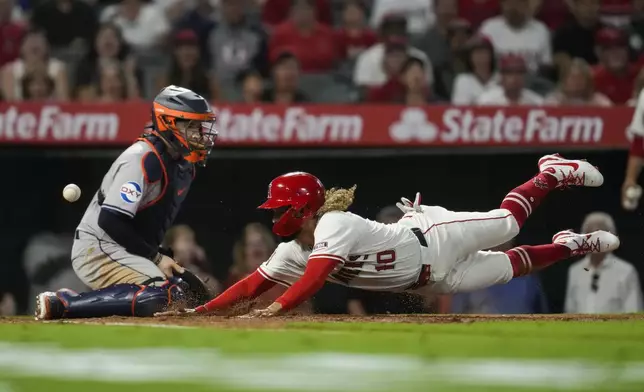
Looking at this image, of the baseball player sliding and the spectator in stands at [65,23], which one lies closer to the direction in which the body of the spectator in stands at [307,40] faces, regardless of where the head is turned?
the baseball player sliding

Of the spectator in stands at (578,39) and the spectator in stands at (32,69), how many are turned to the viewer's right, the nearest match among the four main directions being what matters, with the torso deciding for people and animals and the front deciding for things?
0

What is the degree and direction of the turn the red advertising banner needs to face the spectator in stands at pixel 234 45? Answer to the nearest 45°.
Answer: approximately 135° to its right

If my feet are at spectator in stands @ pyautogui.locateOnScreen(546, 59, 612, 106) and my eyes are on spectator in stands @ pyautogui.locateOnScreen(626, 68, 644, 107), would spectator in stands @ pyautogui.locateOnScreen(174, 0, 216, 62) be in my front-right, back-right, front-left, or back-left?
back-left

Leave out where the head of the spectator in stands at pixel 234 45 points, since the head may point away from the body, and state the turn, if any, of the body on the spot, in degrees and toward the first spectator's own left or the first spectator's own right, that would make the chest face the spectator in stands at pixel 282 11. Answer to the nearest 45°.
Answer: approximately 135° to the first spectator's own left

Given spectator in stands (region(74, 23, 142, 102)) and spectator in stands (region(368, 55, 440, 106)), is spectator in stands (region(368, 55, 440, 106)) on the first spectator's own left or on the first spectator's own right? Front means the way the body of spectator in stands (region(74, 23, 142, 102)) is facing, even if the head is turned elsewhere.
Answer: on the first spectator's own left

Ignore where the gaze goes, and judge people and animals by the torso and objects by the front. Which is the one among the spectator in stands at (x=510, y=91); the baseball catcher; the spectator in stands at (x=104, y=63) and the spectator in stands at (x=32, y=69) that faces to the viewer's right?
the baseball catcher

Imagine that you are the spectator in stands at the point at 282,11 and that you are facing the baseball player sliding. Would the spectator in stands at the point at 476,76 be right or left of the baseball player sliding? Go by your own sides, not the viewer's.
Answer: left

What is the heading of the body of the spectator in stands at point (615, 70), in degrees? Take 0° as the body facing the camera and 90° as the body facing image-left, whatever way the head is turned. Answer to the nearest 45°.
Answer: approximately 0°
